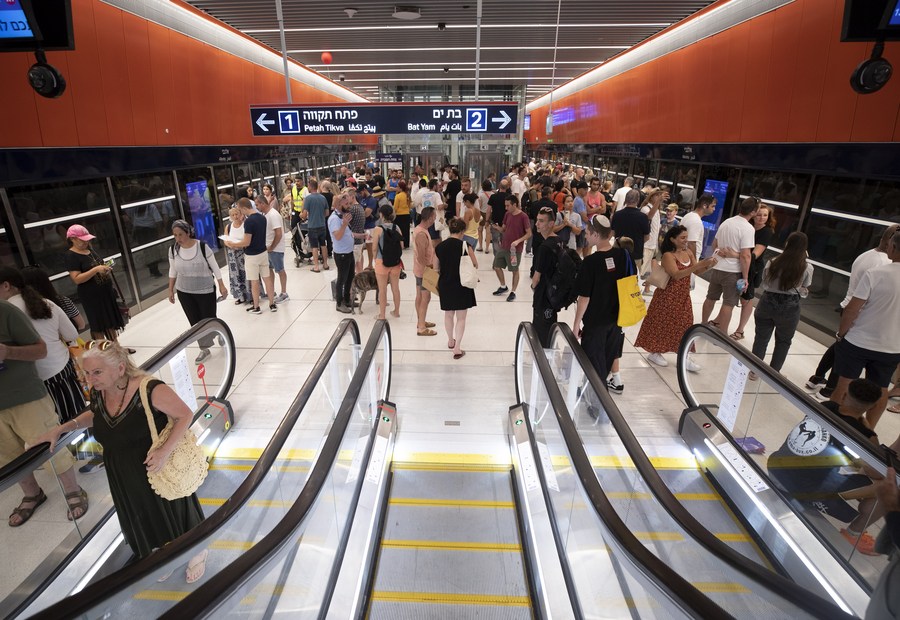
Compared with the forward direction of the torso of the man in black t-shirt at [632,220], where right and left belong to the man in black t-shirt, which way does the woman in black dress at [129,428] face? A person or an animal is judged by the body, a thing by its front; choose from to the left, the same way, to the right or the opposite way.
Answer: the opposite way

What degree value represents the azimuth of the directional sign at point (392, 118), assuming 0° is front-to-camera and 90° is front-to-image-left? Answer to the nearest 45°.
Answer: approximately 0°

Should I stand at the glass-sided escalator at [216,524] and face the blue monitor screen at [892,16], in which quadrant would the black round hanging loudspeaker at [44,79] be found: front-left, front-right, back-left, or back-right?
back-left

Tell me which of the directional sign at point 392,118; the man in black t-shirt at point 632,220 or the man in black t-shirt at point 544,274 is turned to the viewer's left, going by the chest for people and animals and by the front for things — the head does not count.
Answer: the man in black t-shirt at point 544,274

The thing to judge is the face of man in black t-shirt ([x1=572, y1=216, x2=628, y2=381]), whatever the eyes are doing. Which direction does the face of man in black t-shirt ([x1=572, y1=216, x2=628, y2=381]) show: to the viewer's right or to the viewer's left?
to the viewer's left

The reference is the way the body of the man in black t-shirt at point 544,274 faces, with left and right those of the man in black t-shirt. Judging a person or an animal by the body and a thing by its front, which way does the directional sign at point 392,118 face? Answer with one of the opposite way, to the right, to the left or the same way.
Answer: to the left

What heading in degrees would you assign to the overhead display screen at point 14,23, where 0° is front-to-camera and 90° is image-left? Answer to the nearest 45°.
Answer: approximately 0°

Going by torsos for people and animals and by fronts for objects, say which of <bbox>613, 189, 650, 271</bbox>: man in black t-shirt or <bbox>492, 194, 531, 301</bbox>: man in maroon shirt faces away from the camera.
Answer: the man in black t-shirt
